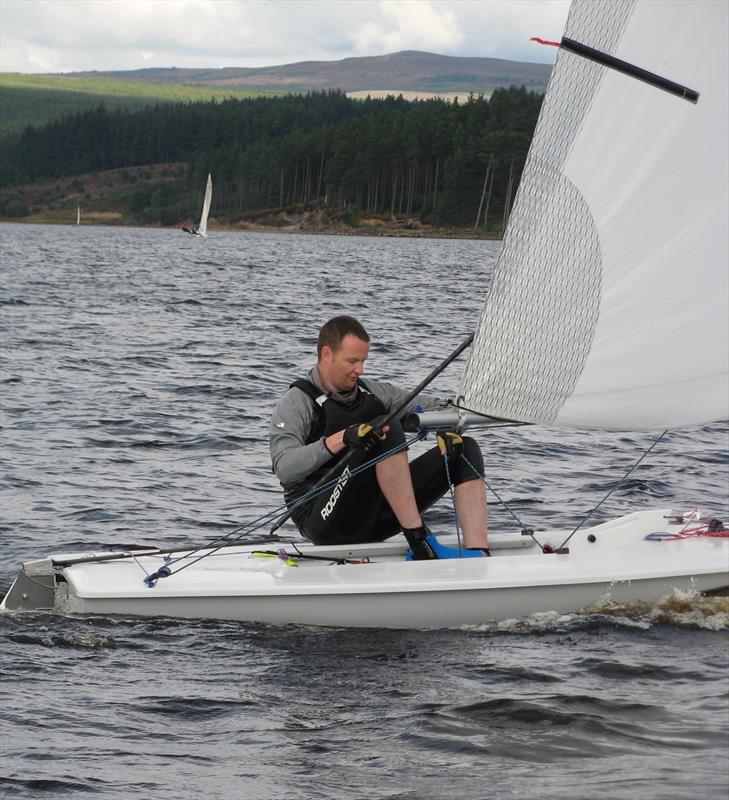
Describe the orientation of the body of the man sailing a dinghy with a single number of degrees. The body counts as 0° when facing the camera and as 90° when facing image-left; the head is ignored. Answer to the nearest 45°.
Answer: approximately 315°

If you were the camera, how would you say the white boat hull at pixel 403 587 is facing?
facing to the right of the viewer
